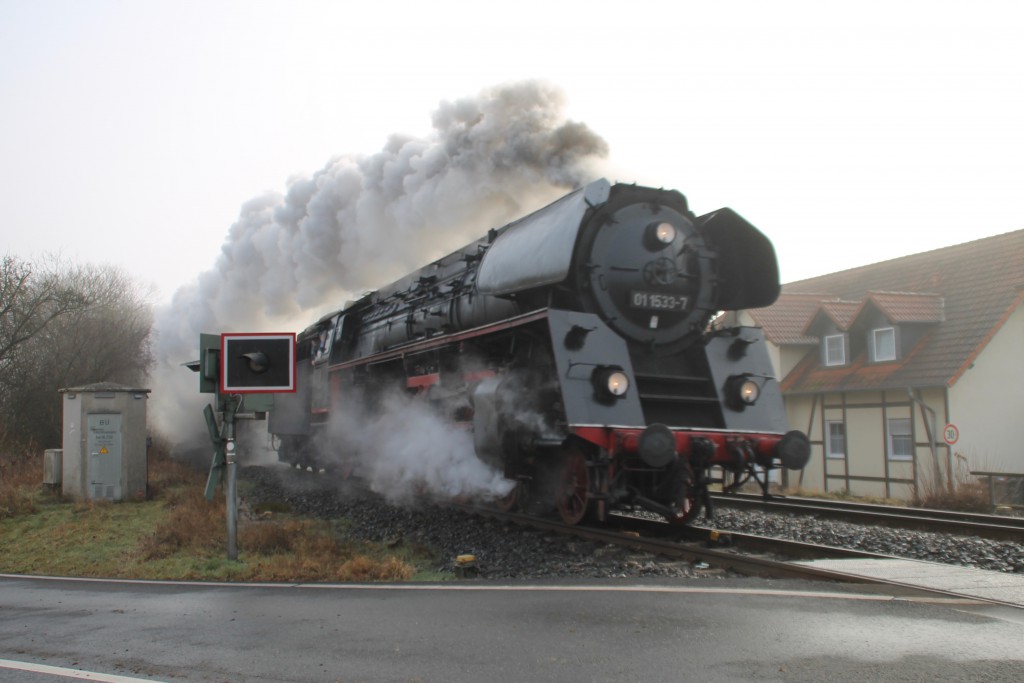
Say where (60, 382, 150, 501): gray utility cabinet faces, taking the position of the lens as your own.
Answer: facing the viewer

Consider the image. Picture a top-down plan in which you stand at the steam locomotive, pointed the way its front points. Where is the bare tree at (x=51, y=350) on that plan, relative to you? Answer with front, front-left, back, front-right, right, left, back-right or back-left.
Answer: back

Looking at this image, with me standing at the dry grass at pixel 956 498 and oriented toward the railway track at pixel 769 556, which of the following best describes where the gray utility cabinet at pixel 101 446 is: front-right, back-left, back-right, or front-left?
front-right

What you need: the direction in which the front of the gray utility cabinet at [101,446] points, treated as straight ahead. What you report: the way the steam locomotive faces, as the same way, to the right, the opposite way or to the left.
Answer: the same way

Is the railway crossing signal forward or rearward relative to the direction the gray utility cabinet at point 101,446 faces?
forward

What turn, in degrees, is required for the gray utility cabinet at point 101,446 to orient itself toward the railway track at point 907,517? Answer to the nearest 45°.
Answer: approximately 45° to its left

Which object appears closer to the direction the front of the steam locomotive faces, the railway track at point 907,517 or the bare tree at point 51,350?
the railway track

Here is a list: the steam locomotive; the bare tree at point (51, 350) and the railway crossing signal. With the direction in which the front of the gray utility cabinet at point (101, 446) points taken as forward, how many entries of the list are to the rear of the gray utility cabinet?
1

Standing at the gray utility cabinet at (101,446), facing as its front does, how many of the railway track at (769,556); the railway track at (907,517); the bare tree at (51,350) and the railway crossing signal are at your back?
1

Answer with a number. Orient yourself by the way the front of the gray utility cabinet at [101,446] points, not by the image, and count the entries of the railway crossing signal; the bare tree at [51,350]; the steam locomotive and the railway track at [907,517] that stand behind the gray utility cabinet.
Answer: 1

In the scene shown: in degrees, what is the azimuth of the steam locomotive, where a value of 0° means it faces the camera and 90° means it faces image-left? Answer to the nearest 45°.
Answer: approximately 315°

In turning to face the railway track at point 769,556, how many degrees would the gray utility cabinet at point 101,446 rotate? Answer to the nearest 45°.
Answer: approximately 45° to its left

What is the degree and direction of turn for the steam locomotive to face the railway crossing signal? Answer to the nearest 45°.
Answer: approximately 135° to its right

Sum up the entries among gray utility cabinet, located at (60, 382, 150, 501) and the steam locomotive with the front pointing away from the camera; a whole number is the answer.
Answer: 0

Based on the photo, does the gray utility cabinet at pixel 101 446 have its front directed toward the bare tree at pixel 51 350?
no

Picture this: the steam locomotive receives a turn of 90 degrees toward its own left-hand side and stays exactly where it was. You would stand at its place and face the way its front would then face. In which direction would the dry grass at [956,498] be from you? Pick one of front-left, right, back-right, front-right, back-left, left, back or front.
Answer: front
